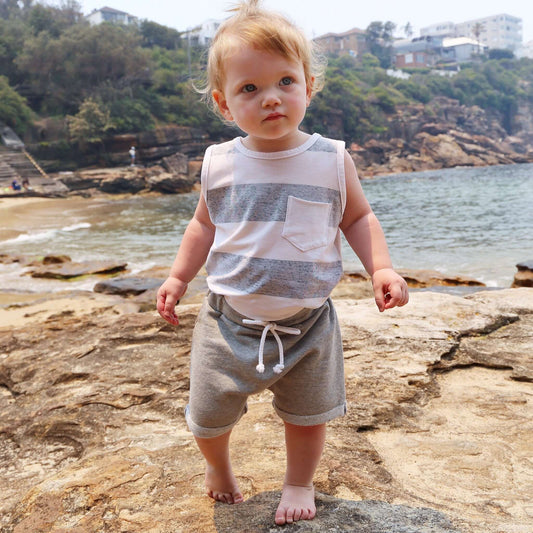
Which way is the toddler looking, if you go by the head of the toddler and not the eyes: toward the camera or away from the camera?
toward the camera

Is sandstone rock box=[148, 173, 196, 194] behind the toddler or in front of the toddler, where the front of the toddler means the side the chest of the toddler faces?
behind

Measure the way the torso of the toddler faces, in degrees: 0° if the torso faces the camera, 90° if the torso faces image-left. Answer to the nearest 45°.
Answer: approximately 0°

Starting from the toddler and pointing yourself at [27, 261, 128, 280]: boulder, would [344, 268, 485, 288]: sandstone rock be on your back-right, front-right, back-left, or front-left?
front-right

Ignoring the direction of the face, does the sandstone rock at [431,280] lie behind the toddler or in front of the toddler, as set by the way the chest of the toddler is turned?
behind

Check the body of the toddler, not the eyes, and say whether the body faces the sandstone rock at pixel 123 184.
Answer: no

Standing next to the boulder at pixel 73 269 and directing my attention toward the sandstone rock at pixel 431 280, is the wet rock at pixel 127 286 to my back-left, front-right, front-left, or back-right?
front-right

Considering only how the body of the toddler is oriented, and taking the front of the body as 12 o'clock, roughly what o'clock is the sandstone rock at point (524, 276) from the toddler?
The sandstone rock is roughly at 7 o'clock from the toddler.

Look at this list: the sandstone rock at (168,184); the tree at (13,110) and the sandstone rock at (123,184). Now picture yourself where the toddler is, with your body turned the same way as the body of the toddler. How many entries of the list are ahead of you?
0

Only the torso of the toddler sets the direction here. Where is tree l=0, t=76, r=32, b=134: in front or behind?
behind

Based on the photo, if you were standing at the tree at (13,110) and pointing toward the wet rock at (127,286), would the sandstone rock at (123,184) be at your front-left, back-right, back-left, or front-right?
front-left

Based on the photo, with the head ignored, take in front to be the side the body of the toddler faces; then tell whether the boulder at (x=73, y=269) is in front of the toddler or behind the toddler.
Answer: behind

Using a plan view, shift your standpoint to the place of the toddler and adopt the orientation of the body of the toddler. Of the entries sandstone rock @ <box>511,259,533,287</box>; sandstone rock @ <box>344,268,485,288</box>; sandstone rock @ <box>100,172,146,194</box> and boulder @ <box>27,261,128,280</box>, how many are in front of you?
0

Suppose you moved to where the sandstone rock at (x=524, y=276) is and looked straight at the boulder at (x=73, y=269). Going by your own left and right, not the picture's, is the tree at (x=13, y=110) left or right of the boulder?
right
